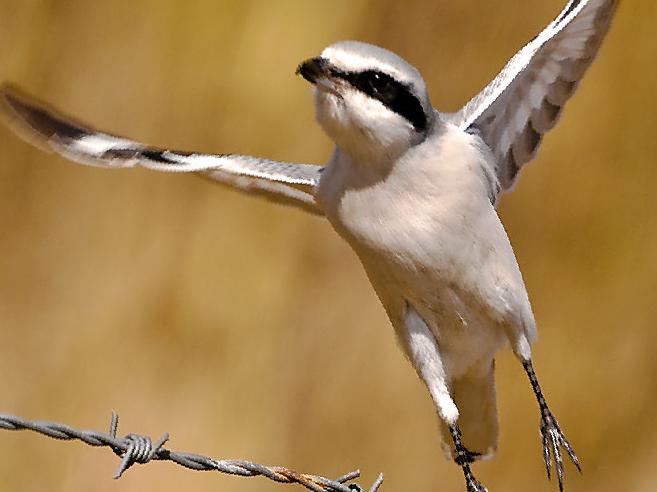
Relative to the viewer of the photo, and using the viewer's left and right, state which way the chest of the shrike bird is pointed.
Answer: facing the viewer and to the left of the viewer
